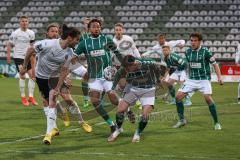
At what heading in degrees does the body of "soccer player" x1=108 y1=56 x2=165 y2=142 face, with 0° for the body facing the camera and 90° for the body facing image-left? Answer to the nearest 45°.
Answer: approximately 45°

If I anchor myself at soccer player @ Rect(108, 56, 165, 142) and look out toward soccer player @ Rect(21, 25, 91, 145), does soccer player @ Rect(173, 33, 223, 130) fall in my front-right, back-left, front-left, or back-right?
back-right

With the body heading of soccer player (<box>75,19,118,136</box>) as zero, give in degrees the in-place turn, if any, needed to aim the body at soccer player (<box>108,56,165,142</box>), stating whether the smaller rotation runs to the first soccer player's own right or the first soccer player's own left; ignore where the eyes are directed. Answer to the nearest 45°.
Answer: approximately 45° to the first soccer player's own left

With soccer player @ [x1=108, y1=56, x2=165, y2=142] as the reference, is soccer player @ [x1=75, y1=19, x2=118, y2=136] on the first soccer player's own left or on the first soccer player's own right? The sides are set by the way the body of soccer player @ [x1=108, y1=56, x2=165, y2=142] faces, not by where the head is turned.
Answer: on the first soccer player's own right
